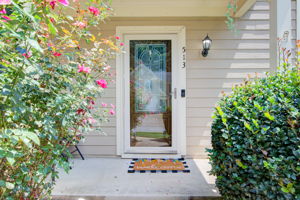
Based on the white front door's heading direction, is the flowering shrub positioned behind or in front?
in front

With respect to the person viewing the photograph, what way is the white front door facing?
facing the viewer

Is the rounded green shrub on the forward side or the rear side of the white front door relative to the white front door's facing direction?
on the forward side

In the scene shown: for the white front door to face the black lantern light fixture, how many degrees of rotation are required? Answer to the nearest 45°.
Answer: approximately 90° to its left

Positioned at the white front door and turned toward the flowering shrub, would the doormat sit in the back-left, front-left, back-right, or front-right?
front-left
